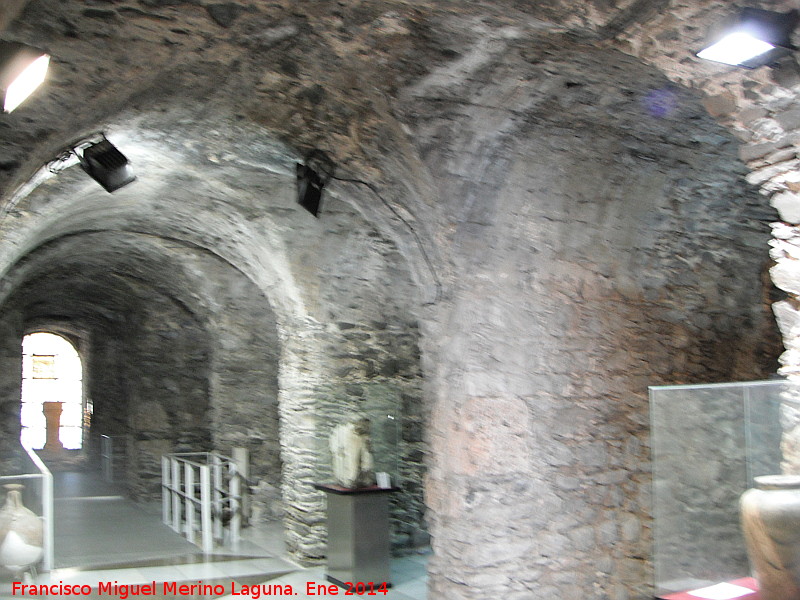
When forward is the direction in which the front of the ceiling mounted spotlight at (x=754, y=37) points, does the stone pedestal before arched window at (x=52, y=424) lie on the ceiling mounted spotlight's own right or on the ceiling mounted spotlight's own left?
on the ceiling mounted spotlight's own right

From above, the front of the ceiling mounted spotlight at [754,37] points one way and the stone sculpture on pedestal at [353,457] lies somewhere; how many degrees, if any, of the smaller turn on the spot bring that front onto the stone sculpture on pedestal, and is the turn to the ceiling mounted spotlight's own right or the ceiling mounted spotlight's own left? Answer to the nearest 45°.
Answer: approximately 90° to the ceiling mounted spotlight's own right

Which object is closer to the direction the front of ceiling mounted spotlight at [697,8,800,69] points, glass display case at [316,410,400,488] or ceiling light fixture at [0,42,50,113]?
the ceiling light fixture

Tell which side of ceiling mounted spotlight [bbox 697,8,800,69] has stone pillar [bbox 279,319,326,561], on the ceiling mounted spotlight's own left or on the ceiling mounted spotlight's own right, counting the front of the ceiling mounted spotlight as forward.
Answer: on the ceiling mounted spotlight's own right

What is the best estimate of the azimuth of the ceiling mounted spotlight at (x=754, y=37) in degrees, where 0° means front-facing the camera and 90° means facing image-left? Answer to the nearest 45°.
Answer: approximately 45°

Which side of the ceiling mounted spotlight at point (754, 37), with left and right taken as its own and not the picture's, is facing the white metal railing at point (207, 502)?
right

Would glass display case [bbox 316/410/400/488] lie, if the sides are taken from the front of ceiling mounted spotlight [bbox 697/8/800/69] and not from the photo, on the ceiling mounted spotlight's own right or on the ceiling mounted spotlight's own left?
on the ceiling mounted spotlight's own right

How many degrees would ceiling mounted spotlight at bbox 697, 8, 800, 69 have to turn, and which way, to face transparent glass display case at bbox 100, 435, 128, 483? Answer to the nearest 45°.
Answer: approximately 90° to its right

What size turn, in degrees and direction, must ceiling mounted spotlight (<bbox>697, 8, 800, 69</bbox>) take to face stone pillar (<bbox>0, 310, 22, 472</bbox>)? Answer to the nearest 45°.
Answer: approximately 90° to its right
